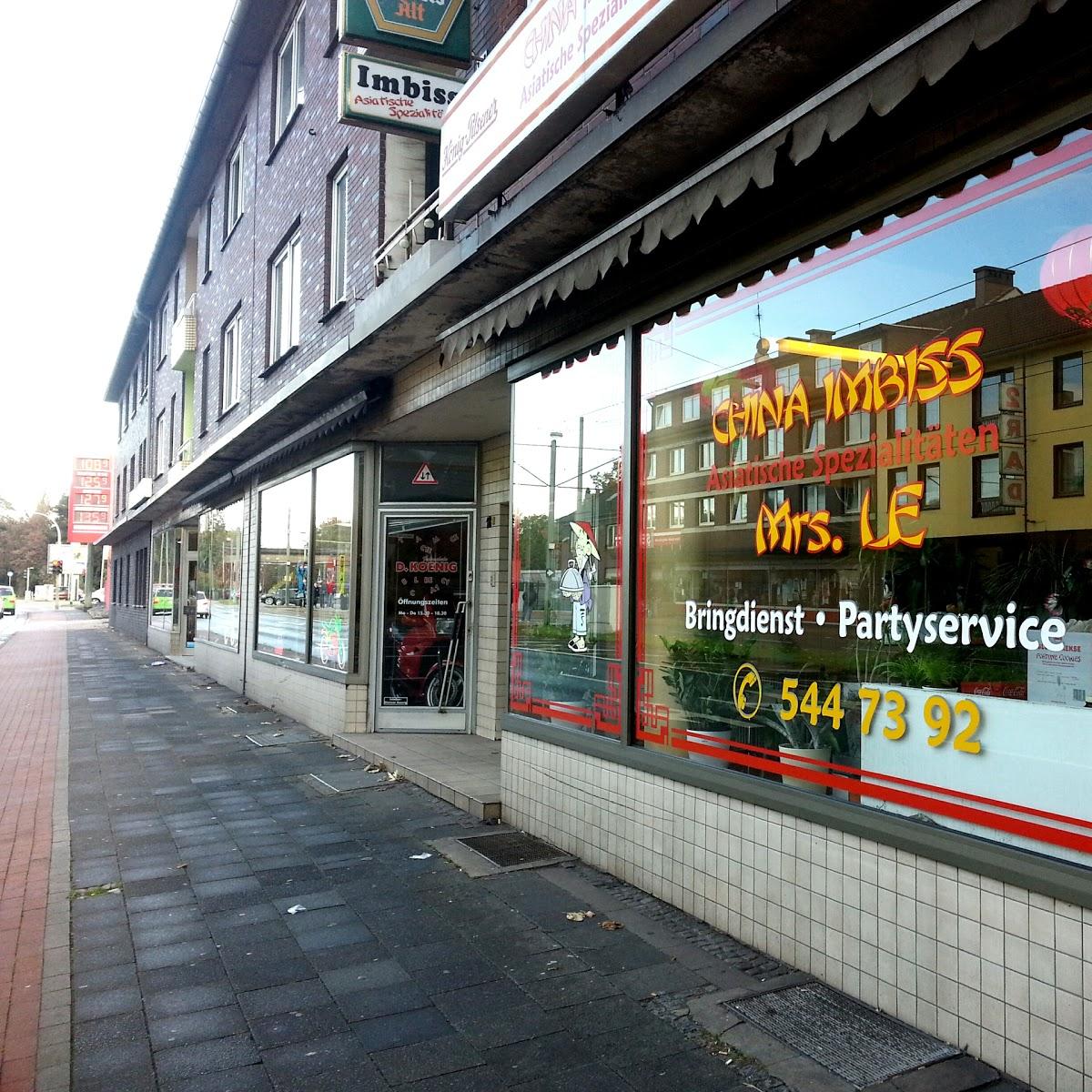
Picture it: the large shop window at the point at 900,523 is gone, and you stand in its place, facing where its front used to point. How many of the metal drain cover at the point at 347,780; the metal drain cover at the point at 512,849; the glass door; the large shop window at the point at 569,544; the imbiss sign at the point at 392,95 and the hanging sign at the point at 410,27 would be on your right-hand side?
6

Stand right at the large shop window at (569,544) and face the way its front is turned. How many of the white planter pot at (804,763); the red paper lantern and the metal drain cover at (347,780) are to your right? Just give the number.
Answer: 1

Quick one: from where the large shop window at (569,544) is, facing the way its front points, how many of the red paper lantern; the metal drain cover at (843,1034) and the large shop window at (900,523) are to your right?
0

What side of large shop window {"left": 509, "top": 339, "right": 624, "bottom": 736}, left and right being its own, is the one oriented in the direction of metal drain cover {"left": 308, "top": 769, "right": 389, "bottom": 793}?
right

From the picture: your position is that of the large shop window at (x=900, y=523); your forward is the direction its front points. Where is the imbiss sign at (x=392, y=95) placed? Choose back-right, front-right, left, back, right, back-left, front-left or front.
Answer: right

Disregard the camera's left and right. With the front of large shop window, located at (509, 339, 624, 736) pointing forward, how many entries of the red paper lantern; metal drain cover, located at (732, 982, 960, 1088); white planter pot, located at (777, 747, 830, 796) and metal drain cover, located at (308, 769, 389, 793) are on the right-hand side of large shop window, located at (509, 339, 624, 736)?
1

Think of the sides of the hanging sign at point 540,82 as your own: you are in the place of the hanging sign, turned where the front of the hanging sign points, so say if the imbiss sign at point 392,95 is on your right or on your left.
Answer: on your right

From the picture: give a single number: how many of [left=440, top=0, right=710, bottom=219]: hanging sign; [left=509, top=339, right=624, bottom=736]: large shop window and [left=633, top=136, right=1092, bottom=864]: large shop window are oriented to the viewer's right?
0

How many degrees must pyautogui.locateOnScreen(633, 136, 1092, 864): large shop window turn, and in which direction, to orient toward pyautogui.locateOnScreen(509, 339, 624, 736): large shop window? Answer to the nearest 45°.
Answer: approximately 90° to its right

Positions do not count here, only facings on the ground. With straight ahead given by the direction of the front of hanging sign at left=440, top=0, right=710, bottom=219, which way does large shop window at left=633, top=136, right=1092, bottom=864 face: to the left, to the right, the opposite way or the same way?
the same way

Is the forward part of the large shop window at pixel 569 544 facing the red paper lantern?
no

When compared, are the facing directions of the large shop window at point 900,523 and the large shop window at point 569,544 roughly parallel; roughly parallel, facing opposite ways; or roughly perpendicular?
roughly parallel

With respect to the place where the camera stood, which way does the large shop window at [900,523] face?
facing the viewer and to the left of the viewer

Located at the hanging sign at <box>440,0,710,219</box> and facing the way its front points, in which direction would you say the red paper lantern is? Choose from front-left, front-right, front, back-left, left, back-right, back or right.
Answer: left
